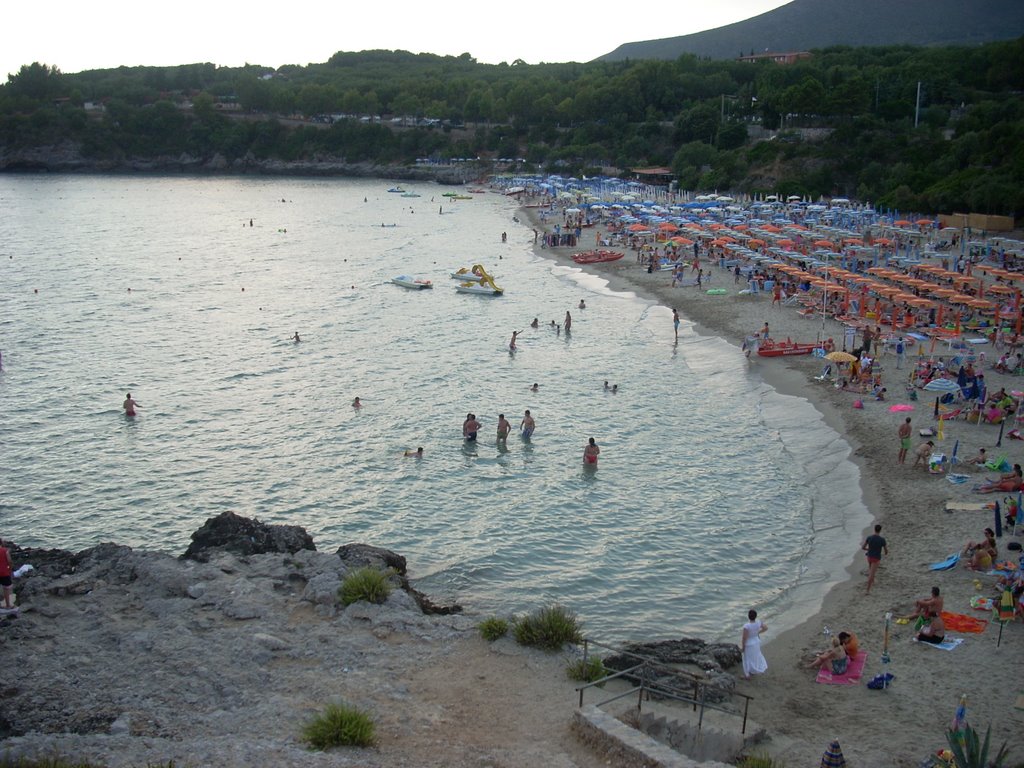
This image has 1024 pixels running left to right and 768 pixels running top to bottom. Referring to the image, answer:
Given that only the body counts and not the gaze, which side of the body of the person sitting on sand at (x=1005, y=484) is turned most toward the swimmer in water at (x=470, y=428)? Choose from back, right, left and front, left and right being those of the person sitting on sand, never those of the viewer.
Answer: front

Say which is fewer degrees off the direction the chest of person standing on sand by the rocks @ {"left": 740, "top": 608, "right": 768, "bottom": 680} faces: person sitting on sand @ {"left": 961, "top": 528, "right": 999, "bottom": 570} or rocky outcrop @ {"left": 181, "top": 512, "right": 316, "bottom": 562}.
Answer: the person sitting on sand

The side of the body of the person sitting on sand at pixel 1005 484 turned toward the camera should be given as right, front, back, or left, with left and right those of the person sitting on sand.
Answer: left

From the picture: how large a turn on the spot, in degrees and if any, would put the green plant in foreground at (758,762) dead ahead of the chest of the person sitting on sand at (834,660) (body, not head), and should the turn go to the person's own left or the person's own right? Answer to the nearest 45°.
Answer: approximately 90° to the person's own left

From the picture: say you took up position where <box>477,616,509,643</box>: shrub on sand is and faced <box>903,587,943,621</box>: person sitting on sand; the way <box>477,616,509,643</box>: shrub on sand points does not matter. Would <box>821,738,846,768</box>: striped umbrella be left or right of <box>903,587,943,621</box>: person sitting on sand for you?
right

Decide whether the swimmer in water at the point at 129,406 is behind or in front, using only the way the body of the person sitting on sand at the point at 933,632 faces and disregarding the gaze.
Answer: in front

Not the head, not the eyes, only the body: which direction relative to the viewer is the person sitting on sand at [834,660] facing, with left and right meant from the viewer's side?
facing to the left of the viewer

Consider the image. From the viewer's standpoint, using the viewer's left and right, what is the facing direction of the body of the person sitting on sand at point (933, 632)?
facing to the left of the viewer

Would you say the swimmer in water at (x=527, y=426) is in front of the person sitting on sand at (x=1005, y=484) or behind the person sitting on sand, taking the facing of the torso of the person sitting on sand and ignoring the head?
in front

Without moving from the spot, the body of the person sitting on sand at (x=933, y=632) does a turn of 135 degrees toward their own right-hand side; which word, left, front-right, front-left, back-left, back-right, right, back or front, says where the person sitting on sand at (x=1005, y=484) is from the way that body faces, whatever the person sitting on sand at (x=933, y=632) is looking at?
front-left
